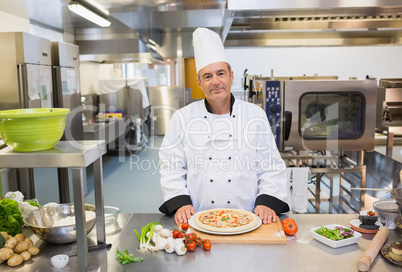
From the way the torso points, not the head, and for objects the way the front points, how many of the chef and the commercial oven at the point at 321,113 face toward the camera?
2

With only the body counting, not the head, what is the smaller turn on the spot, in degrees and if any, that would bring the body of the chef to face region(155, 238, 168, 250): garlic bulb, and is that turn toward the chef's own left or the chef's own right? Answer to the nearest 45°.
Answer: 0° — they already face it

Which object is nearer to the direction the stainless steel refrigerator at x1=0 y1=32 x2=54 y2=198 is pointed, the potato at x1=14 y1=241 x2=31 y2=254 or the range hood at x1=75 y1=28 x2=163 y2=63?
the potato

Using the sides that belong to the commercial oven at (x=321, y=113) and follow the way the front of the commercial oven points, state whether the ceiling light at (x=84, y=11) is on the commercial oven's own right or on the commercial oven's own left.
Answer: on the commercial oven's own right

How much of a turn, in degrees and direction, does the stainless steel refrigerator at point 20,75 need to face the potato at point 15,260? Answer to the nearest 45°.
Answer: approximately 45° to its right

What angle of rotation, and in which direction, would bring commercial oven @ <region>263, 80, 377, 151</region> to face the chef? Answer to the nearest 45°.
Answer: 0° — it already faces them

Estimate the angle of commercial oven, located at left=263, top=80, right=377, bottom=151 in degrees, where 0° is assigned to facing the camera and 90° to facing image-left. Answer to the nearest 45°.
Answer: approximately 0°

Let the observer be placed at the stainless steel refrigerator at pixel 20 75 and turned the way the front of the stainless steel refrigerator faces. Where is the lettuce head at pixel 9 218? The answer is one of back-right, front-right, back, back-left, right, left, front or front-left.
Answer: front-right

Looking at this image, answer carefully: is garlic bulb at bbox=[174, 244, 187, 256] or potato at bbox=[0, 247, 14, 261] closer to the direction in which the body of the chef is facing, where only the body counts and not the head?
the garlic bulb

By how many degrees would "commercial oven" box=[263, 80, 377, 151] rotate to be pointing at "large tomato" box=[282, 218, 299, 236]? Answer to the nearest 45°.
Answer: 0° — it already faces it

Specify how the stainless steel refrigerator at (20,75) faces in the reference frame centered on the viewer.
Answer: facing the viewer and to the right of the viewer
